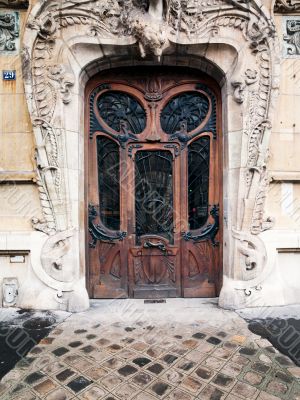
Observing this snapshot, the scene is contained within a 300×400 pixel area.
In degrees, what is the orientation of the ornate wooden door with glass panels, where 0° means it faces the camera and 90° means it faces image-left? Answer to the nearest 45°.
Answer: approximately 0°
